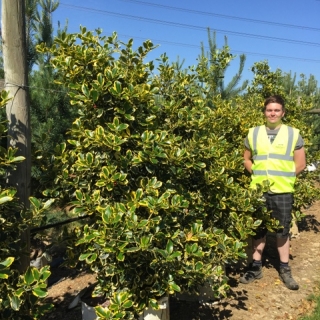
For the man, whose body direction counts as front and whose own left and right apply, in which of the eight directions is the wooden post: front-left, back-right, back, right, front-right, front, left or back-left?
front-right

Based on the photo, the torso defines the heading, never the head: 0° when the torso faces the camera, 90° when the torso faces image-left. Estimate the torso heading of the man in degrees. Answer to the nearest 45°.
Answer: approximately 0°

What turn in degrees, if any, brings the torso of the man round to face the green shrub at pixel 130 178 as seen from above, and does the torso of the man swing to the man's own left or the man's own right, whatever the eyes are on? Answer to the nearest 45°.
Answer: approximately 45° to the man's own right

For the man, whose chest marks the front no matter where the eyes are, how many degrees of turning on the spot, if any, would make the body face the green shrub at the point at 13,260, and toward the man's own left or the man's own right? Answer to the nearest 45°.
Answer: approximately 45° to the man's own right
